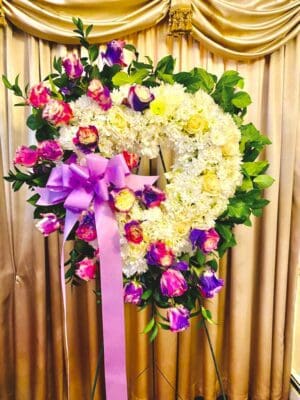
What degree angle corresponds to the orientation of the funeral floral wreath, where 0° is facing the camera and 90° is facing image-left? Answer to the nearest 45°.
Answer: approximately 0°
